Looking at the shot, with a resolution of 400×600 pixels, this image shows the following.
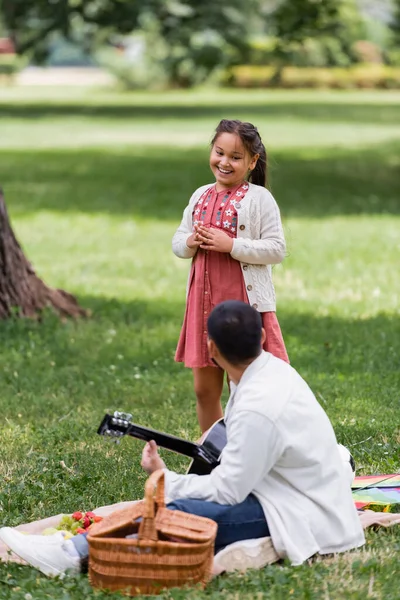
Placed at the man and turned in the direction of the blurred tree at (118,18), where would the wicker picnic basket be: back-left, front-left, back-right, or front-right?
back-left

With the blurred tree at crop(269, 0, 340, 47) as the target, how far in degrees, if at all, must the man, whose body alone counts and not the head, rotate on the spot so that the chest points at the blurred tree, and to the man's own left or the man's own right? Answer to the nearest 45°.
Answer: approximately 45° to the man's own right

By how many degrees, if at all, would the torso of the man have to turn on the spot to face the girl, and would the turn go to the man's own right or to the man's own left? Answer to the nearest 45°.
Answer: approximately 45° to the man's own right

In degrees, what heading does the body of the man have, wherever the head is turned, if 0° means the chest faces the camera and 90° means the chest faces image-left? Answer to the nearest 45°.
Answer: approximately 135°

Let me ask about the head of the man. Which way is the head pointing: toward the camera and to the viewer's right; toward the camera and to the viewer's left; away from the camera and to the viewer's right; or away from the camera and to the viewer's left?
away from the camera and to the viewer's left
